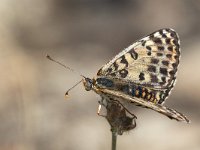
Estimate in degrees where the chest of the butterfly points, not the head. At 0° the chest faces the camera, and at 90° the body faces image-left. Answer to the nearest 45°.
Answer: approximately 90°
